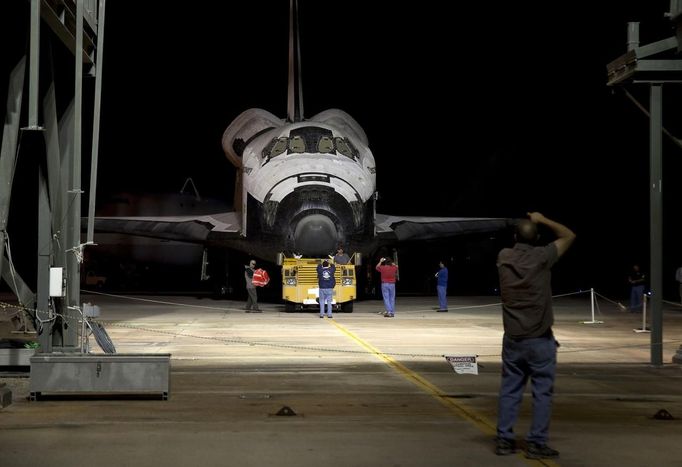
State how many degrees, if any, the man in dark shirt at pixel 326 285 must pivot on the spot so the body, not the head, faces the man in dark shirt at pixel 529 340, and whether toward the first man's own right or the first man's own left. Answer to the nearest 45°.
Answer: approximately 180°

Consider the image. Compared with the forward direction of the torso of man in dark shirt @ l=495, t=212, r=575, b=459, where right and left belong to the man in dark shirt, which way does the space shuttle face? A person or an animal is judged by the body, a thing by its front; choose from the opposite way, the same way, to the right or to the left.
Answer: the opposite way

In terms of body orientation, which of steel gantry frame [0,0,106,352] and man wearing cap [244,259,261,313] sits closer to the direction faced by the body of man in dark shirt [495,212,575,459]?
the man wearing cap

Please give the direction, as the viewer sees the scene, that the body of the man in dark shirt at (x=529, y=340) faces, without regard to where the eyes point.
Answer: away from the camera

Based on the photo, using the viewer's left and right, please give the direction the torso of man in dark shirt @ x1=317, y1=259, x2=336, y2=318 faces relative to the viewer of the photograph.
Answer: facing away from the viewer

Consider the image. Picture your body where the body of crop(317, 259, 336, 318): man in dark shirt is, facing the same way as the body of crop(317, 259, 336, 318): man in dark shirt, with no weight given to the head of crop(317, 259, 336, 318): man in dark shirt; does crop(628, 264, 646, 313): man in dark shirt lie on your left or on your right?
on your right

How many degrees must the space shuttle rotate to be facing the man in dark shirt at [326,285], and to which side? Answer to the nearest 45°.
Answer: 0° — it already faces them

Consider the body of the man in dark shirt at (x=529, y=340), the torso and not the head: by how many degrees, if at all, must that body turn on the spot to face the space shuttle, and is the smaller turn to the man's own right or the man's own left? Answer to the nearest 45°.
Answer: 0° — they already face it

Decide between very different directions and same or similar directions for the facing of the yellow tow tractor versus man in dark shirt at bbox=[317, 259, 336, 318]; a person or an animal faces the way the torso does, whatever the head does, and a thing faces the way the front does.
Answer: very different directions

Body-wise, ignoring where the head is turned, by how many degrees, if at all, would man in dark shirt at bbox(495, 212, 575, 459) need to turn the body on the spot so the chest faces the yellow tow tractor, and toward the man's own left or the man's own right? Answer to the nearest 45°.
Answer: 0° — they already face it
